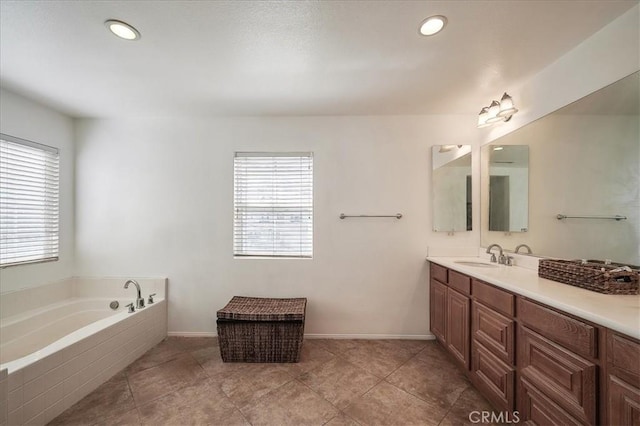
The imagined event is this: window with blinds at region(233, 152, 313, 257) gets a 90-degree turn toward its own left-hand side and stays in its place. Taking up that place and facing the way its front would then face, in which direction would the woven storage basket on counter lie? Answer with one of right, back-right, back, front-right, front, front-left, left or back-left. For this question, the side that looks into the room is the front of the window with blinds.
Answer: front-right

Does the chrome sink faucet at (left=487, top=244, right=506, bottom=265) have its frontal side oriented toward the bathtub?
yes

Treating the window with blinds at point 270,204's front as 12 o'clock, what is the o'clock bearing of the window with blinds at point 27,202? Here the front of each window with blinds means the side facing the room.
the window with blinds at point 27,202 is roughly at 3 o'clock from the window with blinds at point 270,204.

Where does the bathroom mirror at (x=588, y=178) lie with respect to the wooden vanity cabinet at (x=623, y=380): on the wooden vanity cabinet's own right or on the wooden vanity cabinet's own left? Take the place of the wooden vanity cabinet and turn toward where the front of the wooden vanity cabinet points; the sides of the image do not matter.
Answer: on the wooden vanity cabinet's own right

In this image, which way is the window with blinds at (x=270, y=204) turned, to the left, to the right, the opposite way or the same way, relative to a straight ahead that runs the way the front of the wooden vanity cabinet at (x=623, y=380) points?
to the left

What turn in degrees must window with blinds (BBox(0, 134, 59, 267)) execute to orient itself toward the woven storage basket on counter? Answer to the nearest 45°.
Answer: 0° — it already faces it

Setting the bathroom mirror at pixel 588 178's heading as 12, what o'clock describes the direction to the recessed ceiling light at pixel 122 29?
The recessed ceiling light is roughly at 12 o'clock from the bathroom mirror.

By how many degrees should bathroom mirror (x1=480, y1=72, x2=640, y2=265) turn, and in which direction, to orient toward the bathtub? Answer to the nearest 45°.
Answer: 0° — it already faces it

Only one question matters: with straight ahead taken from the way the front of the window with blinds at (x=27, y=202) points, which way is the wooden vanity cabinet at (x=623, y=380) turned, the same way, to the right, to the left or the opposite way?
the opposite way

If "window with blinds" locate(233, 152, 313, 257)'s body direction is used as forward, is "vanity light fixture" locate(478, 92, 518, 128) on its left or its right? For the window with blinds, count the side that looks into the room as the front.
on its left
